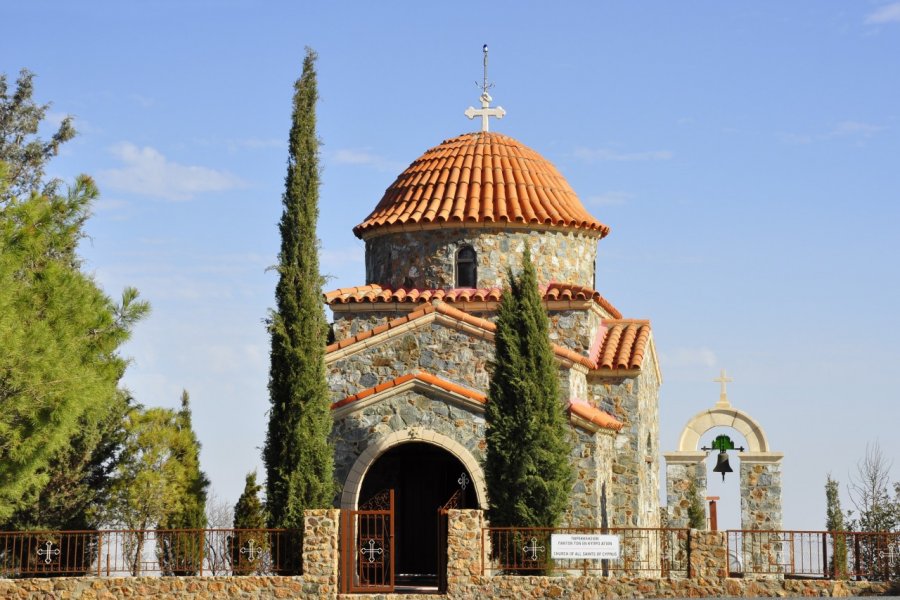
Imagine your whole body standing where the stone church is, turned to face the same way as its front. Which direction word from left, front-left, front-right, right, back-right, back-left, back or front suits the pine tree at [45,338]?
front-right

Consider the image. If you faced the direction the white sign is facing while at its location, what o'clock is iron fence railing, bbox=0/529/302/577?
The iron fence railing is roughly at 3 o'clock from the white sign.

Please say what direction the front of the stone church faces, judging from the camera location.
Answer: facing the viewer

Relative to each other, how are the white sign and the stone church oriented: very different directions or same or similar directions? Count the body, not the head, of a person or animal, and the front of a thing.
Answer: same or similar directions

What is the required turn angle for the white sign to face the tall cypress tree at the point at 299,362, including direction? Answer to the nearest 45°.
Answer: approximately 90° to its right

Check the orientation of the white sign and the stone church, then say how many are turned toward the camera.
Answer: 2

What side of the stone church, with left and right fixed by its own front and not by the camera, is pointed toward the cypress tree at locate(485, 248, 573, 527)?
front

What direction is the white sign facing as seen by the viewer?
toward the camera

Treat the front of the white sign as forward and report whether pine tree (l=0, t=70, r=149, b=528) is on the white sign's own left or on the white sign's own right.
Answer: on the white sign's own right

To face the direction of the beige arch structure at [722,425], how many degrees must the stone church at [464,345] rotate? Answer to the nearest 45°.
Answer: approximately 135° to its left

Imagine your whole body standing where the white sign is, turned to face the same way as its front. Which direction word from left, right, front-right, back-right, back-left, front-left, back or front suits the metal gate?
right

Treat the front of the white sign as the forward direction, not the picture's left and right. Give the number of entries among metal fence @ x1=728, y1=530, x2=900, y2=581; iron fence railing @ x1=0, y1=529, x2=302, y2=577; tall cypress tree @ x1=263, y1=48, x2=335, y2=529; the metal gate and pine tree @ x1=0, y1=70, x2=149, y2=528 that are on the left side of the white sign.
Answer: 1
